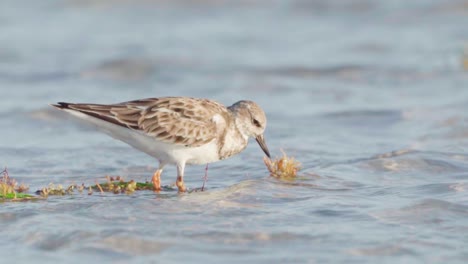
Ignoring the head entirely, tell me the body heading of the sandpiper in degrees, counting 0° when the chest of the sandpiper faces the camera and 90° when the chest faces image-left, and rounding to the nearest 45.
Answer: approximately 270°

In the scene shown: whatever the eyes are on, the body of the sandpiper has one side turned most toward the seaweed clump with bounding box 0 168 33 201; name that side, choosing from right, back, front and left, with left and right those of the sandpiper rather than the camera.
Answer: back
